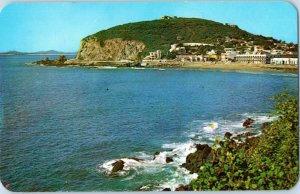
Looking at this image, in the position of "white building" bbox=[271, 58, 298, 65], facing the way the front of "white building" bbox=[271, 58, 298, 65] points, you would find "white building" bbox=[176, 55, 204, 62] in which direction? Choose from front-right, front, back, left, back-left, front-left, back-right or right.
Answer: right

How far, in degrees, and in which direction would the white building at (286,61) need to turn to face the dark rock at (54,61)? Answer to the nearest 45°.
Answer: approximately 90° to its right

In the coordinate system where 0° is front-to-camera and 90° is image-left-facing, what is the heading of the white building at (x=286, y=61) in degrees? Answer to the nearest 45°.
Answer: approximately 0°

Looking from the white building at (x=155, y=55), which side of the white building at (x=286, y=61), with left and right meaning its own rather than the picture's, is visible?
right
